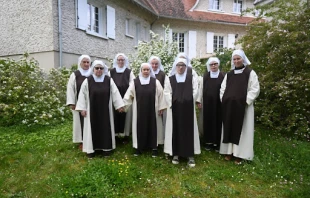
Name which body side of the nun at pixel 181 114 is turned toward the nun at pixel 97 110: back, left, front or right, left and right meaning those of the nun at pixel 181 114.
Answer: right

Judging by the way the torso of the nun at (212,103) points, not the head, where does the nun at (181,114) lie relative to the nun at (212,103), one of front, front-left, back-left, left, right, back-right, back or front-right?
front-right

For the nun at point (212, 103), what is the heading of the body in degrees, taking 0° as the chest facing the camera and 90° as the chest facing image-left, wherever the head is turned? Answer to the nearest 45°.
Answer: approximately 0°

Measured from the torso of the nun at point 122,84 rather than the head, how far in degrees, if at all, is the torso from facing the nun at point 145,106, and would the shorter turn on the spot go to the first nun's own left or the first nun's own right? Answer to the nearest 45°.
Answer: approximately 45° to the first nun's own left

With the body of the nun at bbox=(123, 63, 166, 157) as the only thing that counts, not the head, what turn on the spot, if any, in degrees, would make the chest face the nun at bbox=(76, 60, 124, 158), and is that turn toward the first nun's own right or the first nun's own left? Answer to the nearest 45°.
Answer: approximately 90° to the first nun's own right

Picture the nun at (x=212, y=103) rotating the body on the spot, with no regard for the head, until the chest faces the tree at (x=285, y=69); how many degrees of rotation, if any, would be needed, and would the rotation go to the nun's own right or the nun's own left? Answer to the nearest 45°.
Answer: approximately 135° to the nun's own left

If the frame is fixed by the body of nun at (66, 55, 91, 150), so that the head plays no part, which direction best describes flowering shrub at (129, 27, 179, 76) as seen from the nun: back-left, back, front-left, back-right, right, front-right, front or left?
left

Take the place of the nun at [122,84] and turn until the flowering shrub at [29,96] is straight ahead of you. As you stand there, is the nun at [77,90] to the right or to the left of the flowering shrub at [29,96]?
left

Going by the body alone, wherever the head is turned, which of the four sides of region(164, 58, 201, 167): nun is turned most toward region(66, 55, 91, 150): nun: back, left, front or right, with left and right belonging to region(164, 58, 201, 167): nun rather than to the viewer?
right

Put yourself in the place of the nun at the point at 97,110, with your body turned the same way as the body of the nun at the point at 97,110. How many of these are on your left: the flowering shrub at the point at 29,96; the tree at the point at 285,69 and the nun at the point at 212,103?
2

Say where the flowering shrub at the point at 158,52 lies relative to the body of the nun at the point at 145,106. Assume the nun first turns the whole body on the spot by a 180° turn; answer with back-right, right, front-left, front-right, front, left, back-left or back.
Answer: front

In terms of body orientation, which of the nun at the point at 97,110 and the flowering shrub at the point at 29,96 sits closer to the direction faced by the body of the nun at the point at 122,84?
the nun
